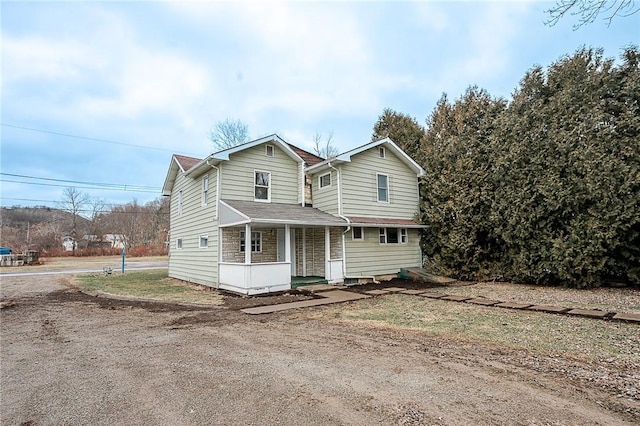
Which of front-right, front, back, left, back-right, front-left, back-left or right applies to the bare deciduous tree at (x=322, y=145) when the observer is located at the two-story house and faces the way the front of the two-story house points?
back-left

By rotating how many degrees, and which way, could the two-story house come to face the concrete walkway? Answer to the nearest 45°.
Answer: approximately 45° to its right

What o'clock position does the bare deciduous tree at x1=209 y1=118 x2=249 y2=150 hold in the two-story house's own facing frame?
The bare deciduous tree is roughly at 7 o'clock from the two-story house.

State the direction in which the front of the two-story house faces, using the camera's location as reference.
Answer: facing the viewer and to the right of the viewer
